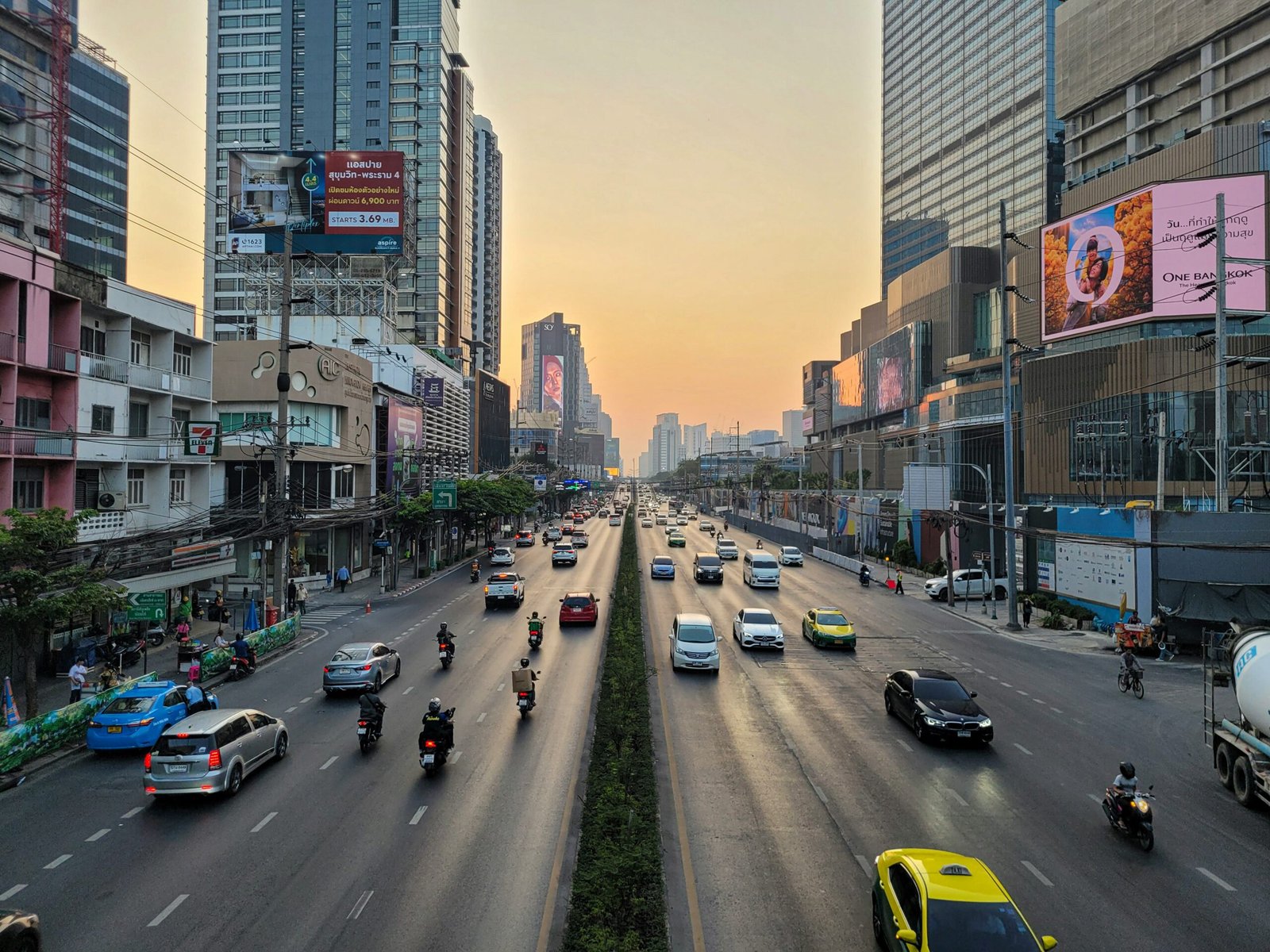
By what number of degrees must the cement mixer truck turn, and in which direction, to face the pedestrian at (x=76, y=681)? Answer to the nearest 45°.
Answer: approximately 90° to its right

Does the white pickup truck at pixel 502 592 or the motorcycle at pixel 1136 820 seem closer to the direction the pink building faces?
the motorcycle

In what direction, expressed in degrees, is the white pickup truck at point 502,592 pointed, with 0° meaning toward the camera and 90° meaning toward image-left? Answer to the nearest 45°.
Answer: approximately 180°

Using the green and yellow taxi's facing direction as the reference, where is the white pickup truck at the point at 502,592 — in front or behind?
behind

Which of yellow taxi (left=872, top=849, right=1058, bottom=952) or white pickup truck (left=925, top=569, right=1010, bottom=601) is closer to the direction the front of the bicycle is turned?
the yellow taxi

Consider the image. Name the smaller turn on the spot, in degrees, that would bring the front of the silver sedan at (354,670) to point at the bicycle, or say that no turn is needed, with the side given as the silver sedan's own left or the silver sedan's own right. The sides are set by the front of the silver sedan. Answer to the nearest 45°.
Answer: approximately 45° to the silver sedan's own right

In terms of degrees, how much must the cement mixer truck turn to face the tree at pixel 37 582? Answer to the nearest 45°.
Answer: approximately 90° to its right

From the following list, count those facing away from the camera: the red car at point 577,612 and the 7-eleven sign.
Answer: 1

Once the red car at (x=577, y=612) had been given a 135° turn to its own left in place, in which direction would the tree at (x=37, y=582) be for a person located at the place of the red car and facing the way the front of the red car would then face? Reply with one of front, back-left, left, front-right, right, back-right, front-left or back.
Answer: front

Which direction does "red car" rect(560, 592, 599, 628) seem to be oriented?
away from the camera

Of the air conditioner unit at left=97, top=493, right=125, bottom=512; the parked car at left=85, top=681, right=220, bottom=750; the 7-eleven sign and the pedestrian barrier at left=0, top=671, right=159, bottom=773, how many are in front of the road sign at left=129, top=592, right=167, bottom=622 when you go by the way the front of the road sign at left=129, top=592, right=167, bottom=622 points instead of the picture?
2

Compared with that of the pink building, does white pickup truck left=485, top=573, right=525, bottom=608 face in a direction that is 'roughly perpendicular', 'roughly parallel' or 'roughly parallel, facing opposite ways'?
roughly perpendicular

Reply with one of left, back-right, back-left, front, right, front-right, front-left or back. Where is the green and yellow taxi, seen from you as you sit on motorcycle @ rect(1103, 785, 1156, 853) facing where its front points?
back

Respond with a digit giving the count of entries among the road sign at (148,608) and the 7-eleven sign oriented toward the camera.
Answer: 2

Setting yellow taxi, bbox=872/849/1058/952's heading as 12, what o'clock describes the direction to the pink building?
The pink building is roughly at 5 o'clock from the yellow taxi.

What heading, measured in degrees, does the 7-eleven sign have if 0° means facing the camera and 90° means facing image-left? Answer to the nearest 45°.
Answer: approximately 0°

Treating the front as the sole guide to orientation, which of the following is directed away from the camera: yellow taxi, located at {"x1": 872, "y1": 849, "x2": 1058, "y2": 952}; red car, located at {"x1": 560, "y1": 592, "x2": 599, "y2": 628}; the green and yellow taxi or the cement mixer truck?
the red car

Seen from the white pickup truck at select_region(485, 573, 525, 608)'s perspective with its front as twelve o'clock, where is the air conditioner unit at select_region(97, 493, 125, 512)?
The air conditioner unit is roughly at 8 o'clock from the white pickup truck.
